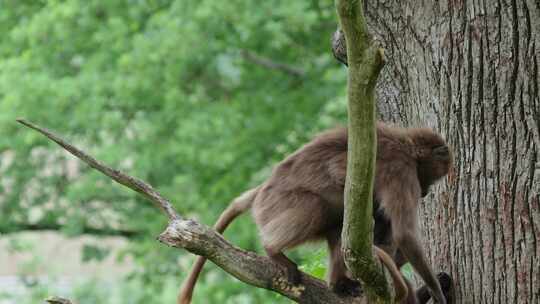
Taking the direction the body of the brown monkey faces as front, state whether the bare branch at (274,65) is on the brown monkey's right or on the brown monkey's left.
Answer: on the brown monkey's left

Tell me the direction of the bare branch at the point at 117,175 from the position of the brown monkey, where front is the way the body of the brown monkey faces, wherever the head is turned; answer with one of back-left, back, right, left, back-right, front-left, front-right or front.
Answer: back-right

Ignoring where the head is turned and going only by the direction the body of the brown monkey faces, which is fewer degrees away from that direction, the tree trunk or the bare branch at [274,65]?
the tree trunk

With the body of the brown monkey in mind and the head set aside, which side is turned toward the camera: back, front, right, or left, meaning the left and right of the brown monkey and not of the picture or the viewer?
right

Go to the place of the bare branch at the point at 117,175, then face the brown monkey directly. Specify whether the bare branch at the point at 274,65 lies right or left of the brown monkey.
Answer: left
